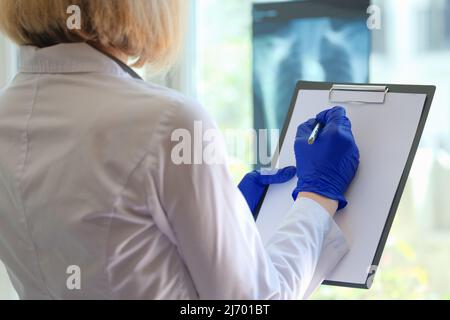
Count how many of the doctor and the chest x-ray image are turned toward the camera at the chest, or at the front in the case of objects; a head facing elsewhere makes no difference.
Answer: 1

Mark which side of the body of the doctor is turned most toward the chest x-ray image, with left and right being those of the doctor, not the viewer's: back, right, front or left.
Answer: front

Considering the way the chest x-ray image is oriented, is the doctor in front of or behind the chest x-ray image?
in front

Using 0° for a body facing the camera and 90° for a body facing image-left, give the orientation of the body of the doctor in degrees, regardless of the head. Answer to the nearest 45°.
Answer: approximately 225°

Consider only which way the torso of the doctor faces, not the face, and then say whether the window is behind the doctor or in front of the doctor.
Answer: in front

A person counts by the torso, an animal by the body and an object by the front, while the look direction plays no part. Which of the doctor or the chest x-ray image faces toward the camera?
the chest x-ray image

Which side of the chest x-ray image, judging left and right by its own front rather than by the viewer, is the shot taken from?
front

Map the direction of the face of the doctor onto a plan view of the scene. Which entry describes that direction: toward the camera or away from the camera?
away from the camera
